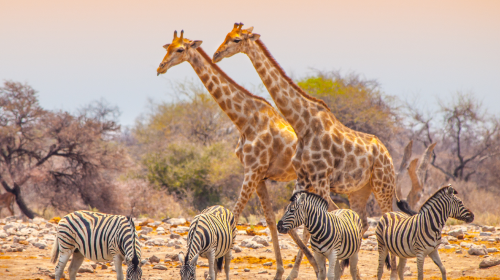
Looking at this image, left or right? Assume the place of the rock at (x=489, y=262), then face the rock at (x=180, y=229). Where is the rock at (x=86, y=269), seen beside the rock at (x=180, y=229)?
left

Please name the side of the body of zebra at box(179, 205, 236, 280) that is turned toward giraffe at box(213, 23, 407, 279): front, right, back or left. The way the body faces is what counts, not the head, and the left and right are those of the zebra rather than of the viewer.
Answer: back

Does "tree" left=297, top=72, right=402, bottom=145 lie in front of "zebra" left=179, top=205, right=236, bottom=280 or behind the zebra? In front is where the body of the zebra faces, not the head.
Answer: behind

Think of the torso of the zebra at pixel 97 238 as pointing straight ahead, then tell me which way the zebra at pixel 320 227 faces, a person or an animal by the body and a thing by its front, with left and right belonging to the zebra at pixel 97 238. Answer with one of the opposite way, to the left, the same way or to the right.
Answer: the opposite way

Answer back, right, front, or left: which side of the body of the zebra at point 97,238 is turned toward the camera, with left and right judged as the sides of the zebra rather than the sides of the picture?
right

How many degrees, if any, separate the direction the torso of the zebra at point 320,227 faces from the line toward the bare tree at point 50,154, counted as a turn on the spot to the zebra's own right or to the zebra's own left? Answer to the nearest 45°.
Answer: approximately 90° to the zebra's own right

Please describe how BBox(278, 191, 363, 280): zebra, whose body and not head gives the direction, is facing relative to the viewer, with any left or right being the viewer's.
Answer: facing the viewer and to the left of the viewer

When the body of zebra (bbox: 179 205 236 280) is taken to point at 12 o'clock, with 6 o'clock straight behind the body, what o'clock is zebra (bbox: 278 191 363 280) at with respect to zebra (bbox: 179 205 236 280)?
zebra (bbox: 278 191 363 280) is roughly at 8 o'clock from zebra (bbox: 179 205 236 280).

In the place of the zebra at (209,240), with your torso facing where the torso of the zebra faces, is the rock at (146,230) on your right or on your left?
on your right

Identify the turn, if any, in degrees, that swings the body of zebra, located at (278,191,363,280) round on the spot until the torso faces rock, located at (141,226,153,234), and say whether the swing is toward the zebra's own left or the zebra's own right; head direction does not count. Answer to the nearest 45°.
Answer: approximately 90° to the zebra's own right
